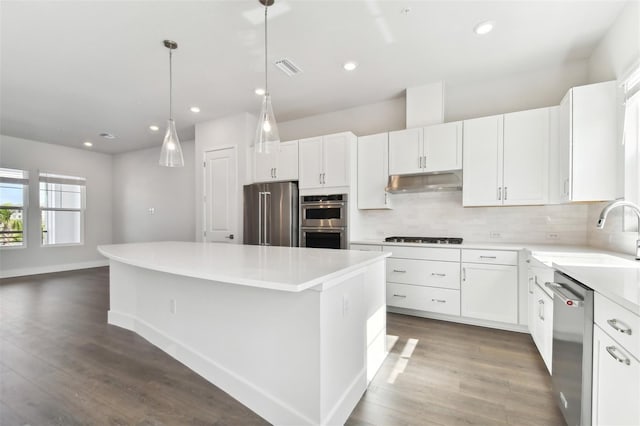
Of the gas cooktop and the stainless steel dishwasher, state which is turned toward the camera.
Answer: the gas cooktop

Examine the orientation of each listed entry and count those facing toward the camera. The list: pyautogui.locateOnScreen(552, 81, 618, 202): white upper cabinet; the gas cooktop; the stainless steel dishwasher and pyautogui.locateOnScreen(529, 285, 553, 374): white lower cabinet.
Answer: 1

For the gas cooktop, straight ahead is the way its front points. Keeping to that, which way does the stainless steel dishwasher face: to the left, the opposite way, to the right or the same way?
to the right

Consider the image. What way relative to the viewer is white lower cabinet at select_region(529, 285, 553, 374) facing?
to the viewer's left

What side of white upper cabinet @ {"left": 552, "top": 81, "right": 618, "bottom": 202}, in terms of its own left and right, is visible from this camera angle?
left

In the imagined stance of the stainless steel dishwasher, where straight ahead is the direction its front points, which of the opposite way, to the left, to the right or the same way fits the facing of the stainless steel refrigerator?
to the left

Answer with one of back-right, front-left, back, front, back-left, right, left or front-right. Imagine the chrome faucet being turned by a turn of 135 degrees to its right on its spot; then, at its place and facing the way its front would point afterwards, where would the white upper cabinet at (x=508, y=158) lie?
left

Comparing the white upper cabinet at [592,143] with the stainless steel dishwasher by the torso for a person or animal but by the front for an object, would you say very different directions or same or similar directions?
same or similar directions

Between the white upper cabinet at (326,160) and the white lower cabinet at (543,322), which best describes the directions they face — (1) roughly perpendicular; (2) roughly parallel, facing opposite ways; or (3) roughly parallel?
roughly perpendicular

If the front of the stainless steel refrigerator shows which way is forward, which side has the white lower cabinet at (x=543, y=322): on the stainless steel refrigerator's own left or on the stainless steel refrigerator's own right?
on the stainless steel refrigerator's own left

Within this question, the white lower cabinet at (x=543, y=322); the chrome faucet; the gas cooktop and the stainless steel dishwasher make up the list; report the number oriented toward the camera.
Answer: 1

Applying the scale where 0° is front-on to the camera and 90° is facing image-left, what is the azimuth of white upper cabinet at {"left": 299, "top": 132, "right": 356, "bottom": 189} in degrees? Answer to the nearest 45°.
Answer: approximately 45°

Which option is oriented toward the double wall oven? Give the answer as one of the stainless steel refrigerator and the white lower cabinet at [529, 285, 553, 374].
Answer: the white lower cabinet

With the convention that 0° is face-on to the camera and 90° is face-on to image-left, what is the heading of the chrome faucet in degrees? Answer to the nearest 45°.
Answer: approximately 90°

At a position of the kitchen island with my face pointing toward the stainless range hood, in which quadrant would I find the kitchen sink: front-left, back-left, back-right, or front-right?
front-right

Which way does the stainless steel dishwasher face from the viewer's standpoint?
to the viewer's left

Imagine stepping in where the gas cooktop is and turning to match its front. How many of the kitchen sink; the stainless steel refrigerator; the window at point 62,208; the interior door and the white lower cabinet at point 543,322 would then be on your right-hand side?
3

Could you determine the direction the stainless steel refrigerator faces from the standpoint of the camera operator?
facing the viewer and to the left of the viewer
